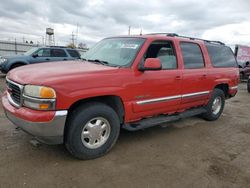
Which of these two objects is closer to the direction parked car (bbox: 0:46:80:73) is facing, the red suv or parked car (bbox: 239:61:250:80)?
the red suv

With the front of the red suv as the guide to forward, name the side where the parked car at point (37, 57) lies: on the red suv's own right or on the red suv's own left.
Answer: on the red suv's own right

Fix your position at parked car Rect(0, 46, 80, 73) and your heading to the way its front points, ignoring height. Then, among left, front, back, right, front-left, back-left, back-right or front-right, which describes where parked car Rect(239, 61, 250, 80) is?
back-left

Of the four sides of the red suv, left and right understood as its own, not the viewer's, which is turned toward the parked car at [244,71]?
back

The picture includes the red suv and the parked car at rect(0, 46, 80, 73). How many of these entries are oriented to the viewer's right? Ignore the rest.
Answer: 0

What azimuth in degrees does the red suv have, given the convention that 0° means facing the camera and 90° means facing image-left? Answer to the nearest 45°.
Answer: approximately 45°

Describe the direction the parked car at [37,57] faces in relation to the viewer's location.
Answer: facing the viewer and to the left of the viewer

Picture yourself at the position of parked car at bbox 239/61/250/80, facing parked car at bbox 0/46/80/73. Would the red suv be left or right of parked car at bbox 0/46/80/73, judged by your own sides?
left

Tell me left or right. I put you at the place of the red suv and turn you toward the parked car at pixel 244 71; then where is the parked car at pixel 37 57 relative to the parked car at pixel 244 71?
left
